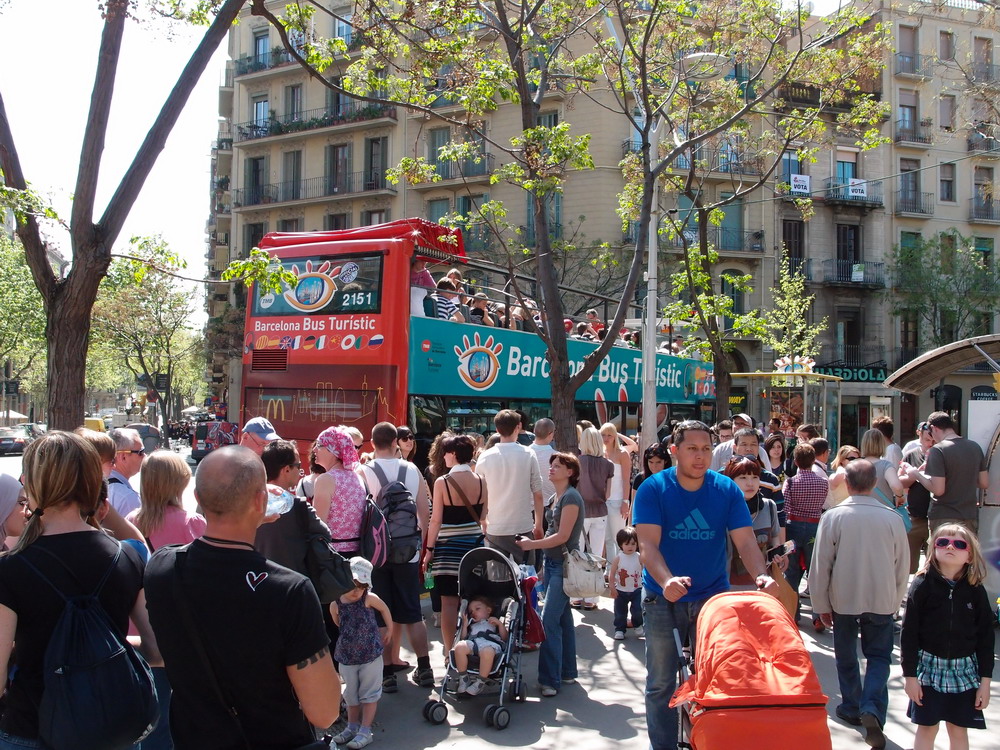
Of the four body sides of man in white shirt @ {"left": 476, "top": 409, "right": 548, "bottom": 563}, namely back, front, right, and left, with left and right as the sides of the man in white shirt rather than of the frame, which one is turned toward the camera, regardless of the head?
back

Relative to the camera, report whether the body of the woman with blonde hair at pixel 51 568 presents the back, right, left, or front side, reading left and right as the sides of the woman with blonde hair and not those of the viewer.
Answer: back

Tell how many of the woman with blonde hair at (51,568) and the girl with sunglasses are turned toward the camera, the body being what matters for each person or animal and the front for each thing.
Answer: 1

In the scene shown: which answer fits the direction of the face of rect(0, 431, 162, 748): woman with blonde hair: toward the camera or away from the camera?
away from the camera

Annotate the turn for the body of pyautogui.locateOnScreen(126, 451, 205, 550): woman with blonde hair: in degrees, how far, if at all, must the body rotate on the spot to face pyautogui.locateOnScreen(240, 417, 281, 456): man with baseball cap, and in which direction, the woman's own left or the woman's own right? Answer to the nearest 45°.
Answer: approximately 45° to the woman's own right

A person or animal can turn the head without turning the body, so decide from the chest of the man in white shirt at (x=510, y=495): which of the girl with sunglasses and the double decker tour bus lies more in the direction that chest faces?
the double decker tour bus

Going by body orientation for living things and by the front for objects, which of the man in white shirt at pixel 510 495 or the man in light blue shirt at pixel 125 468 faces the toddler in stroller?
the man in light blue shirt at pixel 125 468

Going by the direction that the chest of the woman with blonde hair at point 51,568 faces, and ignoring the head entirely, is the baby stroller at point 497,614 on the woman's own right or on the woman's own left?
on the woman's own right

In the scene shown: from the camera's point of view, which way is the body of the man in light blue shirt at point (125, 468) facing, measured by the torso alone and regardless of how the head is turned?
to the viewer's right

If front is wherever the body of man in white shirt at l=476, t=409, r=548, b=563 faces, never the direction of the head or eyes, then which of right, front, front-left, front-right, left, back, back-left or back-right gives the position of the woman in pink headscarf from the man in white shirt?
back-left

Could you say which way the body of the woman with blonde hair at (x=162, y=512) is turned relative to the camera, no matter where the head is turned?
away from the camera
